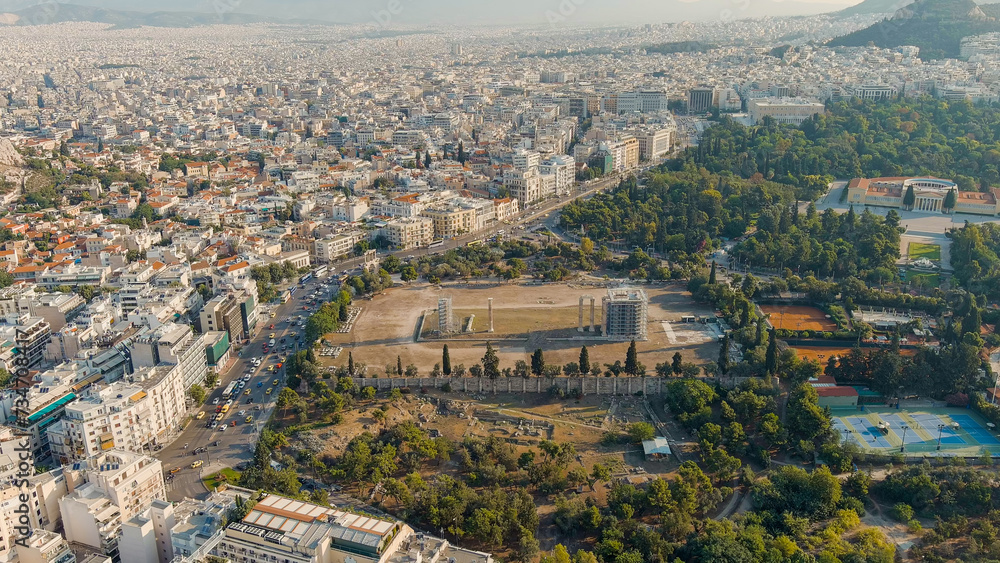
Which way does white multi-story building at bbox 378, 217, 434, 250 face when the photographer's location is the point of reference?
facing the viewer and to the right of the viewer

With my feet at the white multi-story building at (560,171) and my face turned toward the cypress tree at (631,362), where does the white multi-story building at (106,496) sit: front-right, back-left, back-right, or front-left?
front-right

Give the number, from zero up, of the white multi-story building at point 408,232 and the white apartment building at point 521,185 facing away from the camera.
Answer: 0

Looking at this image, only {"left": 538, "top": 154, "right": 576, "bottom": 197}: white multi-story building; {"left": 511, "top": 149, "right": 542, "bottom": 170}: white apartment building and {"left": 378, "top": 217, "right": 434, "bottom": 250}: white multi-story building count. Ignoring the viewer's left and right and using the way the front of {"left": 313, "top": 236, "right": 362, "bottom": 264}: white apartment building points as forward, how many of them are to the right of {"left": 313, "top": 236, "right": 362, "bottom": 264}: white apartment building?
0

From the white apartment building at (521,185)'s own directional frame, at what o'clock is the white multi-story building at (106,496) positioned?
The white multi-story building is roughly at 2 o'clock from the white apartment building.

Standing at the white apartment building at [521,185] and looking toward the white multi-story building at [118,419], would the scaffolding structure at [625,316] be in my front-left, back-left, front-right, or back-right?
front-left

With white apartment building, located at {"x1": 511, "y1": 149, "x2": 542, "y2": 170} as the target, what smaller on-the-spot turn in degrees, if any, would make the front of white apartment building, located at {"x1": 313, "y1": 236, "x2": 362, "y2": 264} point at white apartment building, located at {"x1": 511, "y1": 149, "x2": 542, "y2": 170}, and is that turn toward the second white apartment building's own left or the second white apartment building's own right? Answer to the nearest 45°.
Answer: approximately 90° to the second white apartment building's own left

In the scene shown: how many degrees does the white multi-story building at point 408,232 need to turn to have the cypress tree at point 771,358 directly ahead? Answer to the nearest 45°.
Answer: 0° — it already faces it

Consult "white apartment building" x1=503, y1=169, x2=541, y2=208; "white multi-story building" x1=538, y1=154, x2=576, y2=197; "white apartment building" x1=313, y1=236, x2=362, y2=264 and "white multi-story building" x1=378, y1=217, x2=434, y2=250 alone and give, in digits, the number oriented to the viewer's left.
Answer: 0

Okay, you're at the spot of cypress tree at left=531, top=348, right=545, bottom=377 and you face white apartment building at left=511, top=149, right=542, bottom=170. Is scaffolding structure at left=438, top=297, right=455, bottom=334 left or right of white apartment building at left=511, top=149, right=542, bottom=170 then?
left
